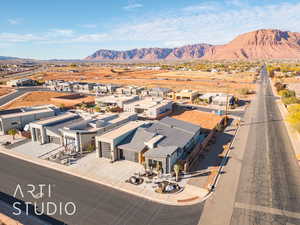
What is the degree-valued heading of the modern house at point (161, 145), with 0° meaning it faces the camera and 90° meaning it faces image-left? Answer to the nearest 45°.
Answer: approximately 45°

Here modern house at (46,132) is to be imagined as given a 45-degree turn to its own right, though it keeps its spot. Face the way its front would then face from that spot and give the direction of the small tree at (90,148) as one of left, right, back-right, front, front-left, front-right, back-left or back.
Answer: back-left

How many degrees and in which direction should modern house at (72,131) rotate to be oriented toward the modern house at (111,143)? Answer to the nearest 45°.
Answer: approximately 90° to its left

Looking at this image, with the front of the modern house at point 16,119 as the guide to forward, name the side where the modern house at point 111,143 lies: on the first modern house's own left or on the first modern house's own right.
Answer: on the first modern house's own left

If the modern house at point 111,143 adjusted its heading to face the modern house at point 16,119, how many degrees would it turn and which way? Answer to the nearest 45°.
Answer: approximately 90° to its right

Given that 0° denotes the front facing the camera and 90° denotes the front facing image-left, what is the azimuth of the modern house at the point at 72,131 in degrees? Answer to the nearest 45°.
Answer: approximately 45°

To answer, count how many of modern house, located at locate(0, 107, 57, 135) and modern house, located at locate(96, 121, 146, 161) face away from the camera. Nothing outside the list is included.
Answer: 0

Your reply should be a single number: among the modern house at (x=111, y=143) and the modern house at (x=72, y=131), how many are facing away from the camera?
0

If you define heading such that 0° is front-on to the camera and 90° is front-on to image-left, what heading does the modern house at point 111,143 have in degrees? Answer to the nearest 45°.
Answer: approximately 45°

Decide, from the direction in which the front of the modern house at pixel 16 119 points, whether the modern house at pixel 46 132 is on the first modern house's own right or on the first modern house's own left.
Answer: on the first modern house's own left

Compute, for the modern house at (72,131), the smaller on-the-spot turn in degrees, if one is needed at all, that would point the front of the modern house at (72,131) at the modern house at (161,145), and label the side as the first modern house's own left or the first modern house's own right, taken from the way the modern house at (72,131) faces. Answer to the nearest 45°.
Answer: approximately 90° to the first modern house's own left

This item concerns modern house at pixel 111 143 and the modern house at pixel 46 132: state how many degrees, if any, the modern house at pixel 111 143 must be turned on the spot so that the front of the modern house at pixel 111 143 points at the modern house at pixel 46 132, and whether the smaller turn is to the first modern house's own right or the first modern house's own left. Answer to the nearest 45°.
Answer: approximately 90° to the first modern house's own right

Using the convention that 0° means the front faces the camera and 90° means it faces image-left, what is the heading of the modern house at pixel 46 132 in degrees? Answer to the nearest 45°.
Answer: approximately 45°
